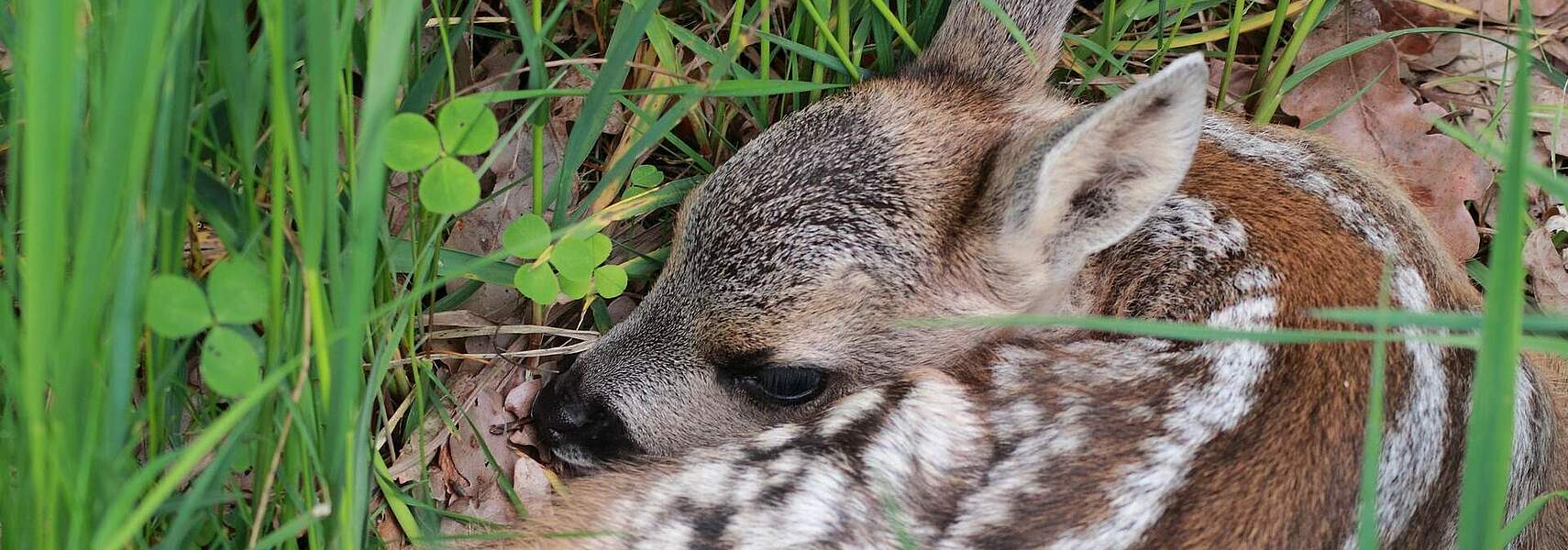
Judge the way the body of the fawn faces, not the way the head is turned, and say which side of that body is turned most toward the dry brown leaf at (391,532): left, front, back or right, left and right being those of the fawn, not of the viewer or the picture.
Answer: front

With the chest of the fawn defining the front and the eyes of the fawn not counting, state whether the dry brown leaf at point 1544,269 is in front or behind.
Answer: behind

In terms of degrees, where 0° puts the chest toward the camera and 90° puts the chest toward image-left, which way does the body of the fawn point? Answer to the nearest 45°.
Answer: approximately 90°

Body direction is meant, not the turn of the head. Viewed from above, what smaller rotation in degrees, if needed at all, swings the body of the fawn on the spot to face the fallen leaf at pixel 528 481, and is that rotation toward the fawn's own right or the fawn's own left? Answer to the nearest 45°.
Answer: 0° — it already faces it

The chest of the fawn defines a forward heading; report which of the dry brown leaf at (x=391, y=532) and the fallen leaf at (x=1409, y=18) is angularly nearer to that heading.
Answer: the dry brown leaf

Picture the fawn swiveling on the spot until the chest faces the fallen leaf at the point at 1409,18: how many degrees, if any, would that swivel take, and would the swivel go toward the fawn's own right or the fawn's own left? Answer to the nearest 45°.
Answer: approximately 135° to the fawn's own right

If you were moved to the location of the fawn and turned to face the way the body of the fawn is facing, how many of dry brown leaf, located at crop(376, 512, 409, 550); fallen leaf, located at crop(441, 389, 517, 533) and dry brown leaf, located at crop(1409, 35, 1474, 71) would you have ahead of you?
2

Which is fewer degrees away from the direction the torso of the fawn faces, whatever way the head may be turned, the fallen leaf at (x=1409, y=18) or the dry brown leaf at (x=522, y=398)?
the dry brown leaf

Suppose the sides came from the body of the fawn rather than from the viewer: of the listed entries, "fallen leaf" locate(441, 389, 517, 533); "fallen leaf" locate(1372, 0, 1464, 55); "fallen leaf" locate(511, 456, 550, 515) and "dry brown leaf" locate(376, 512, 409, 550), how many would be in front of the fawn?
3

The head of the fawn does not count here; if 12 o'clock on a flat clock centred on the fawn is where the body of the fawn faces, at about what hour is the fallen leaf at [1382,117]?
The fallen leaf is roughly at 4 o'clock from the fawn.

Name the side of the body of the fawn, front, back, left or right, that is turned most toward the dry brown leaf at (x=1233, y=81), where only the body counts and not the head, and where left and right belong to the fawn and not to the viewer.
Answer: right

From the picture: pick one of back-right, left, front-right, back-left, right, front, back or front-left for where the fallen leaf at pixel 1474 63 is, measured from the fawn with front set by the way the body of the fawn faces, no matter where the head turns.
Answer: back-right
